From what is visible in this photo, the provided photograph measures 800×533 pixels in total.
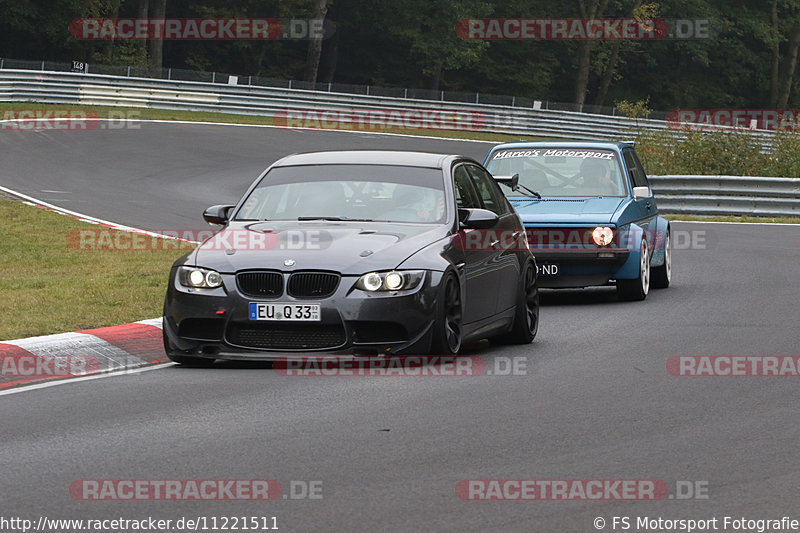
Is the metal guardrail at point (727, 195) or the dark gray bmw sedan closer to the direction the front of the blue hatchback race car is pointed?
the dark gray bmw sedan

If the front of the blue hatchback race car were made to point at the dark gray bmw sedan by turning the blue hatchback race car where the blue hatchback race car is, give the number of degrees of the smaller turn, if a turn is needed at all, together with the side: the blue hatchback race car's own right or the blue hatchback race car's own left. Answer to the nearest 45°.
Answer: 0° — it already faces it

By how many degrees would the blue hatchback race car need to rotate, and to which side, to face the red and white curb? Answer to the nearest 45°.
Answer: approximately 45° to its right

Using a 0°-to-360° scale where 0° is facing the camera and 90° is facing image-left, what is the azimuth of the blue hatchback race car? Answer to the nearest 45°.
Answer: approximately 0°

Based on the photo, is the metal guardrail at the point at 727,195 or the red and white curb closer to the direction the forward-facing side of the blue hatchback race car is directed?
the red and white curb

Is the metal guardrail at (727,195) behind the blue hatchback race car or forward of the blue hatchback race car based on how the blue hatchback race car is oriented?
behind
